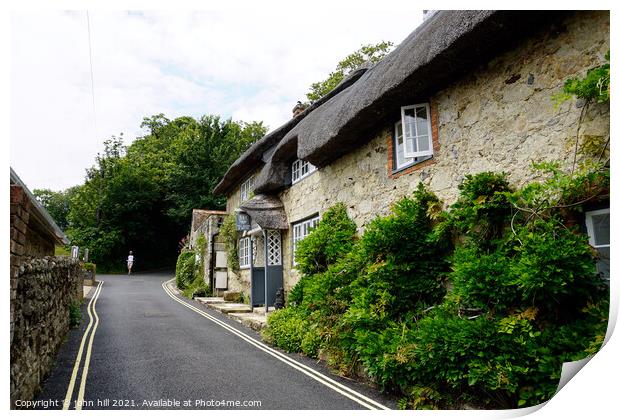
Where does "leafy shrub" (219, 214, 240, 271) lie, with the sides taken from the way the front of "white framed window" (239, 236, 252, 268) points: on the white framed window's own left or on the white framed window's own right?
on the white framed window's own right

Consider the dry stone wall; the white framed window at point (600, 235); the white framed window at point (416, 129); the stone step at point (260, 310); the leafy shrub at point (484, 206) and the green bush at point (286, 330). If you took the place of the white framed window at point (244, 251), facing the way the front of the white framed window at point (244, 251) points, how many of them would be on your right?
0

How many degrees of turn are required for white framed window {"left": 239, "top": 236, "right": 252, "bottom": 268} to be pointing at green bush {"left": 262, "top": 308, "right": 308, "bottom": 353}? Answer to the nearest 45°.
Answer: approximately 45° to its left

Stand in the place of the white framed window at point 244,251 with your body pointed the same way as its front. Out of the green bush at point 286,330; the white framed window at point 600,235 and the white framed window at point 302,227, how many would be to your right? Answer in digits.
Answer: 0

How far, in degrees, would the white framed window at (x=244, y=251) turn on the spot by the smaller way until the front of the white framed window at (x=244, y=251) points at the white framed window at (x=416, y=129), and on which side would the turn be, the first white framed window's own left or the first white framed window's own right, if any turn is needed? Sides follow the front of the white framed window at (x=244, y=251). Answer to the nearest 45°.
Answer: approximately 45° to the first white framed window's own left

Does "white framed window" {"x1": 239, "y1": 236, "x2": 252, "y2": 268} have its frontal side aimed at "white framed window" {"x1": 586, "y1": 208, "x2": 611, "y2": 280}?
no

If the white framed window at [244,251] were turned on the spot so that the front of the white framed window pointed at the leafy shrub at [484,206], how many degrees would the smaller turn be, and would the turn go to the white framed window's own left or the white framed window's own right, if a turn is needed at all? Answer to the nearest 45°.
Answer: approximately 45° to the white framed window's own left

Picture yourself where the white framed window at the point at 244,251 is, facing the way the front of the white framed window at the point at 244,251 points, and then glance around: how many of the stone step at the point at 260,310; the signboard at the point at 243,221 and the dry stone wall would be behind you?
0

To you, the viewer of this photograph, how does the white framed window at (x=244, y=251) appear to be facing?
facing the viewer and to the left of the viewer

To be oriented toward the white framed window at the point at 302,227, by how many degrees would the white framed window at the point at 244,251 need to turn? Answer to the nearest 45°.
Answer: approximately 45° to its left

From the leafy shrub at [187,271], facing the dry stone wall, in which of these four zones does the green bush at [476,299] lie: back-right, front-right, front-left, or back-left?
front-left

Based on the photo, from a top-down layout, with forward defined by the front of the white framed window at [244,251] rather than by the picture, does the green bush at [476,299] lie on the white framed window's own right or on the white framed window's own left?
on the white framed window's own left

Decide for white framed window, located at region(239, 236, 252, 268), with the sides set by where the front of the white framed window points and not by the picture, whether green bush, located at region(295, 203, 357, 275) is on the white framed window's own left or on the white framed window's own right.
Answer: on the white framed window's own left

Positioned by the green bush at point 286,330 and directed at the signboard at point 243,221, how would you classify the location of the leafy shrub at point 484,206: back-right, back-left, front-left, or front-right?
back-right

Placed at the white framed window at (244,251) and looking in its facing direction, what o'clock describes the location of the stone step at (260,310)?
The stone step is roughly at 10 o'clock from the white framed window.

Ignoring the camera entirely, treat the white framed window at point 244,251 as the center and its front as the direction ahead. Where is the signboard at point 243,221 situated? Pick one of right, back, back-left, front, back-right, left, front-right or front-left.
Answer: front-left
